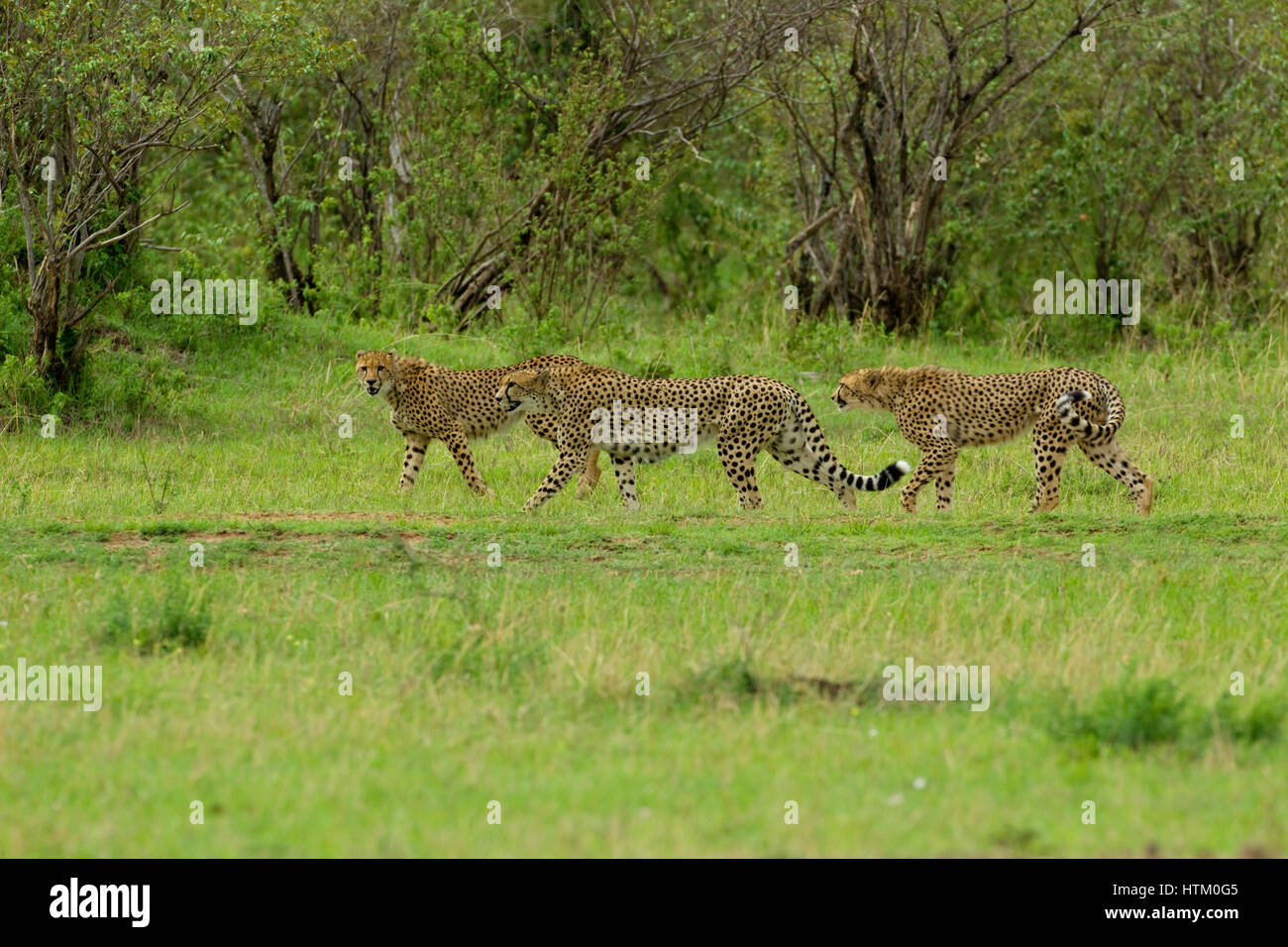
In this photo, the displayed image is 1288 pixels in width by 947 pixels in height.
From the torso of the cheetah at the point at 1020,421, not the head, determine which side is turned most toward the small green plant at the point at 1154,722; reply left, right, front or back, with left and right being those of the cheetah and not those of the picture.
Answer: left

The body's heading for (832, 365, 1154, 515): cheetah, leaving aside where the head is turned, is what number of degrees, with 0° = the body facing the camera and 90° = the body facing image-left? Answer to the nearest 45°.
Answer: approximately 90°

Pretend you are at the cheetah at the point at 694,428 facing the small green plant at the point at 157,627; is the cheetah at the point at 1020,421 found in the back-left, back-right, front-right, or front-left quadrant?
back-left

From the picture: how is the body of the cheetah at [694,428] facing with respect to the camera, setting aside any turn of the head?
to the viewer's left

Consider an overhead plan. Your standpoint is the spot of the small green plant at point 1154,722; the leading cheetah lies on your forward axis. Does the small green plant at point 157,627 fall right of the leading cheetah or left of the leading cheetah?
left

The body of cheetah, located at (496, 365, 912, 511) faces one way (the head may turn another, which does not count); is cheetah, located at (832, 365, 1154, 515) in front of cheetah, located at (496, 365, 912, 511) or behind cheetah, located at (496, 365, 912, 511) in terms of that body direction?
behind

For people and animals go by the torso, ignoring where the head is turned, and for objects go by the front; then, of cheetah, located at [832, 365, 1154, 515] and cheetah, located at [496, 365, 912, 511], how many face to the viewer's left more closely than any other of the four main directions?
2

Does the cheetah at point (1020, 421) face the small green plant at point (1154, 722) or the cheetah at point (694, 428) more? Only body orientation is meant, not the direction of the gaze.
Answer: the cheetah
